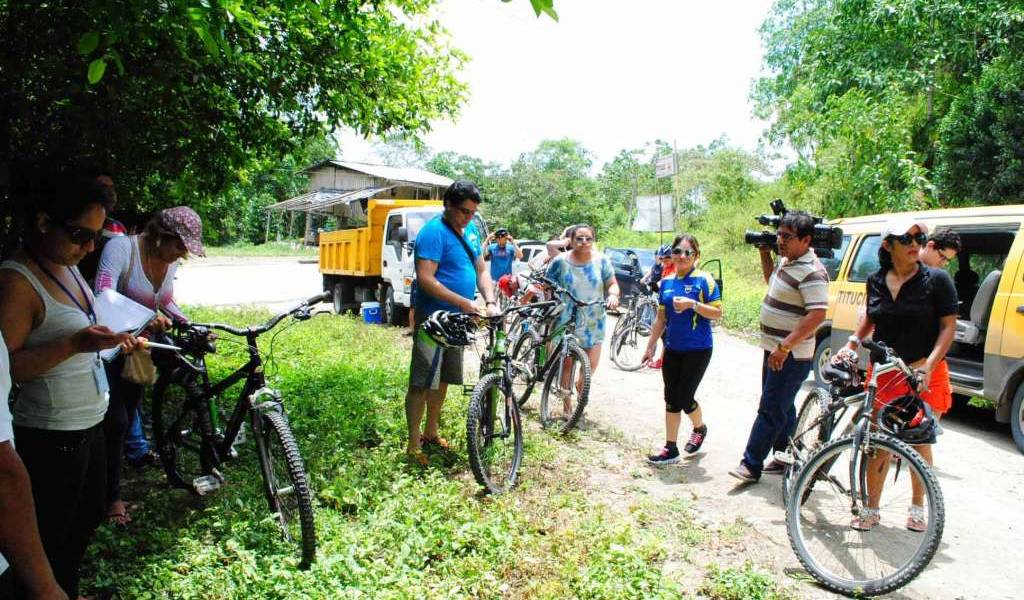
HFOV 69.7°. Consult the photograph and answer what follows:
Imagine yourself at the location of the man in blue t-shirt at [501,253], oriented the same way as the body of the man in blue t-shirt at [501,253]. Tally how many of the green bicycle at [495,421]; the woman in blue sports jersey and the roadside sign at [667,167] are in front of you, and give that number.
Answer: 2

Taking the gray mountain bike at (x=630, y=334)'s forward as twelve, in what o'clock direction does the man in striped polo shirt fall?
The man in striped polo shirt is roughly at 10 o'clock from the gray mountain bike.

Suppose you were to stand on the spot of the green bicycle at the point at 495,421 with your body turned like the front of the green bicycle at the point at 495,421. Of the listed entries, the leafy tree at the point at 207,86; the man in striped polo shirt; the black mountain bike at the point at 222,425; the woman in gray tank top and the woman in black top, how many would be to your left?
2

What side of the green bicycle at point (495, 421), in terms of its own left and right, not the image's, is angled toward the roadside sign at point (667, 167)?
back

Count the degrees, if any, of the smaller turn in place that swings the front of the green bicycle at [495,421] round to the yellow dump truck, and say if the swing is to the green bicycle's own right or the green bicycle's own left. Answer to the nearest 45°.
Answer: approximately 180°

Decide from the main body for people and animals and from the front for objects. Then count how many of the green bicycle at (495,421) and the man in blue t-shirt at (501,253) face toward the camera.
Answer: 2

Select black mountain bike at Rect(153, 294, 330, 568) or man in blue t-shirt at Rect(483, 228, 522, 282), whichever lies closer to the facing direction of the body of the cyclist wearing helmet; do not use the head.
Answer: the black mountain bike

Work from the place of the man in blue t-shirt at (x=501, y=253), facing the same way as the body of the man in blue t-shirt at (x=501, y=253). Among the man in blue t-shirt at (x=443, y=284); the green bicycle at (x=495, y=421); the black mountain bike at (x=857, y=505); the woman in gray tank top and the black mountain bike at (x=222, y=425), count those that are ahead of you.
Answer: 5

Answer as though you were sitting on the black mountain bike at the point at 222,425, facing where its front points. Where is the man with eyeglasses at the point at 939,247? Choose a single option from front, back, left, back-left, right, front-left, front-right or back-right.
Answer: front-left

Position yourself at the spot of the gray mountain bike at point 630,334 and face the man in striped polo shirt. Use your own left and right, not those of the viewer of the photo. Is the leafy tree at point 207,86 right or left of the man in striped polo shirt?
right
